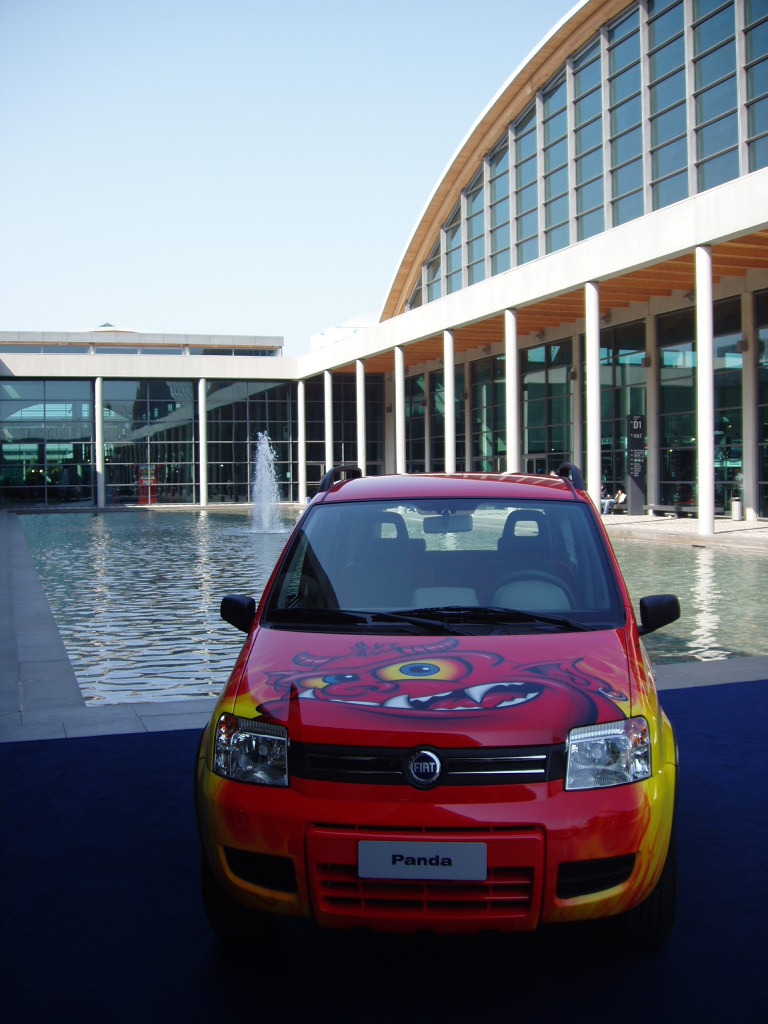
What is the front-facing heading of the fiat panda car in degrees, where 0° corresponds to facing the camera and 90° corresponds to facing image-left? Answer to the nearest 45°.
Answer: approximately 0°

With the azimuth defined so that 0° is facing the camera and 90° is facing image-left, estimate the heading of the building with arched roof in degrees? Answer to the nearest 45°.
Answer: approximately 45°

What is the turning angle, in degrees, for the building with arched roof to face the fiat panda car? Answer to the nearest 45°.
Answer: approximately 45° to its left

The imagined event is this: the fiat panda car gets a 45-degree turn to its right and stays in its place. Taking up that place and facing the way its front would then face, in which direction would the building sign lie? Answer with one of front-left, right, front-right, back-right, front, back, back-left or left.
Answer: back-right

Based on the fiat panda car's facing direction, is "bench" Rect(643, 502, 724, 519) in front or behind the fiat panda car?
behind

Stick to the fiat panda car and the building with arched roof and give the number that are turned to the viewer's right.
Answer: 0
